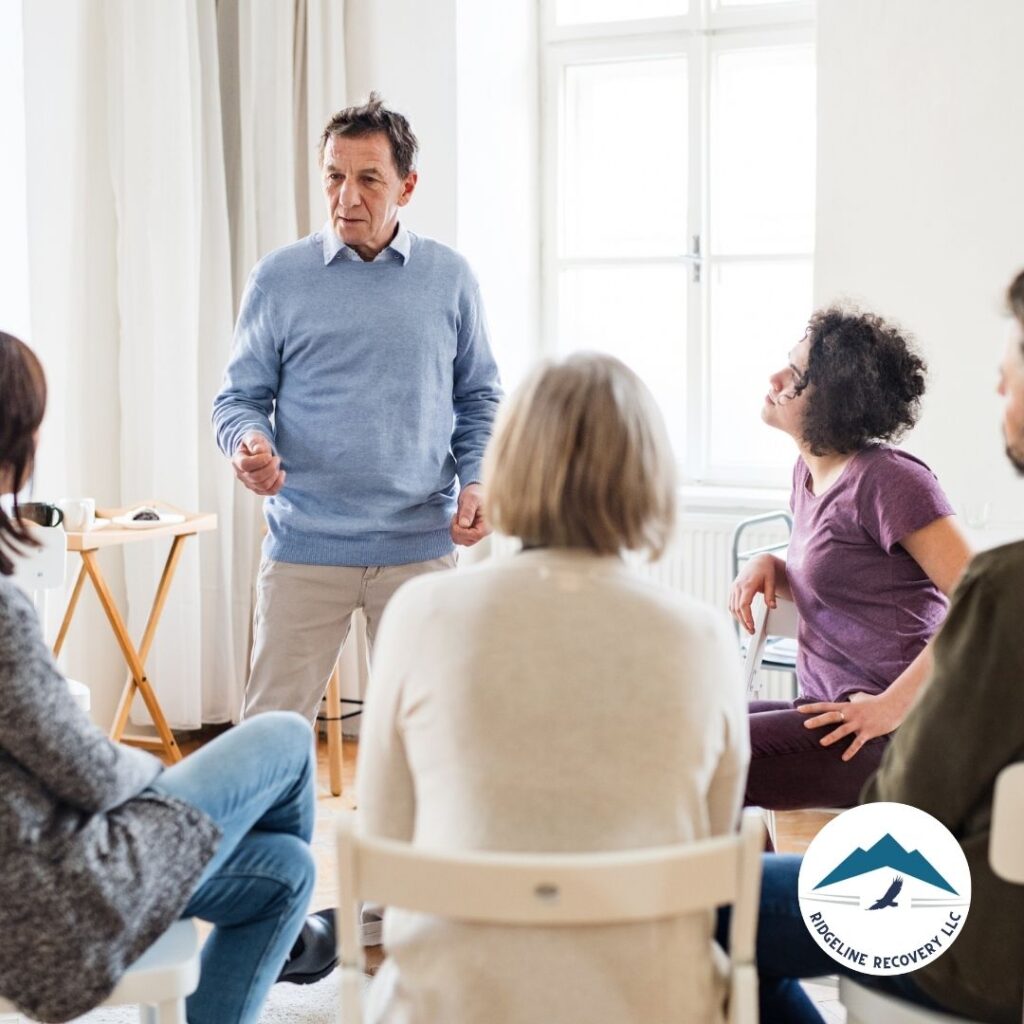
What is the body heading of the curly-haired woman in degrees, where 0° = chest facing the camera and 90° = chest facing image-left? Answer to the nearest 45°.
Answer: approximately 45°

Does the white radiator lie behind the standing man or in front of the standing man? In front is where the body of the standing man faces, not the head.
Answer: behind

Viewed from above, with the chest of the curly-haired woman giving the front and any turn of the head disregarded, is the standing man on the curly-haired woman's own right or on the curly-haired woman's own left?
on the curly-haired woman's own right

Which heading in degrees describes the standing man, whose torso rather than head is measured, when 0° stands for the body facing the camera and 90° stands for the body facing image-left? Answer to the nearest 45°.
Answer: approximately 0°

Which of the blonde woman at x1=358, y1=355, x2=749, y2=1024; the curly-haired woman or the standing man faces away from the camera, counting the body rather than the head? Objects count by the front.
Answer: the blonde woman

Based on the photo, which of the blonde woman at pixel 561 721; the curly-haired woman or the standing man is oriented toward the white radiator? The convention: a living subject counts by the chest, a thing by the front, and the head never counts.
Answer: the blonde woman

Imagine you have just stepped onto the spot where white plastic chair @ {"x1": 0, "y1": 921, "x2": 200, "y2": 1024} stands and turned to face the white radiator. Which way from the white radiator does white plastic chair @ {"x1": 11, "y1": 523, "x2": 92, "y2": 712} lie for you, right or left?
left

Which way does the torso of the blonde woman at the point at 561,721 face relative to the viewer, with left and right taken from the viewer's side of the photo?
facing away from the viewer

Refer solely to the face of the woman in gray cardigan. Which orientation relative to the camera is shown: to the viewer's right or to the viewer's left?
to the viewer's right

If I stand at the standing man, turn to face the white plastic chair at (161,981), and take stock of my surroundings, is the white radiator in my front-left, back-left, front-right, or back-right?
back-left

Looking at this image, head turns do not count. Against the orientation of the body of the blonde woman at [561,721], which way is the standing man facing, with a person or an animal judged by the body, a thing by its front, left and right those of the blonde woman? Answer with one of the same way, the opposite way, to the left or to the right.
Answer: the opposite way
